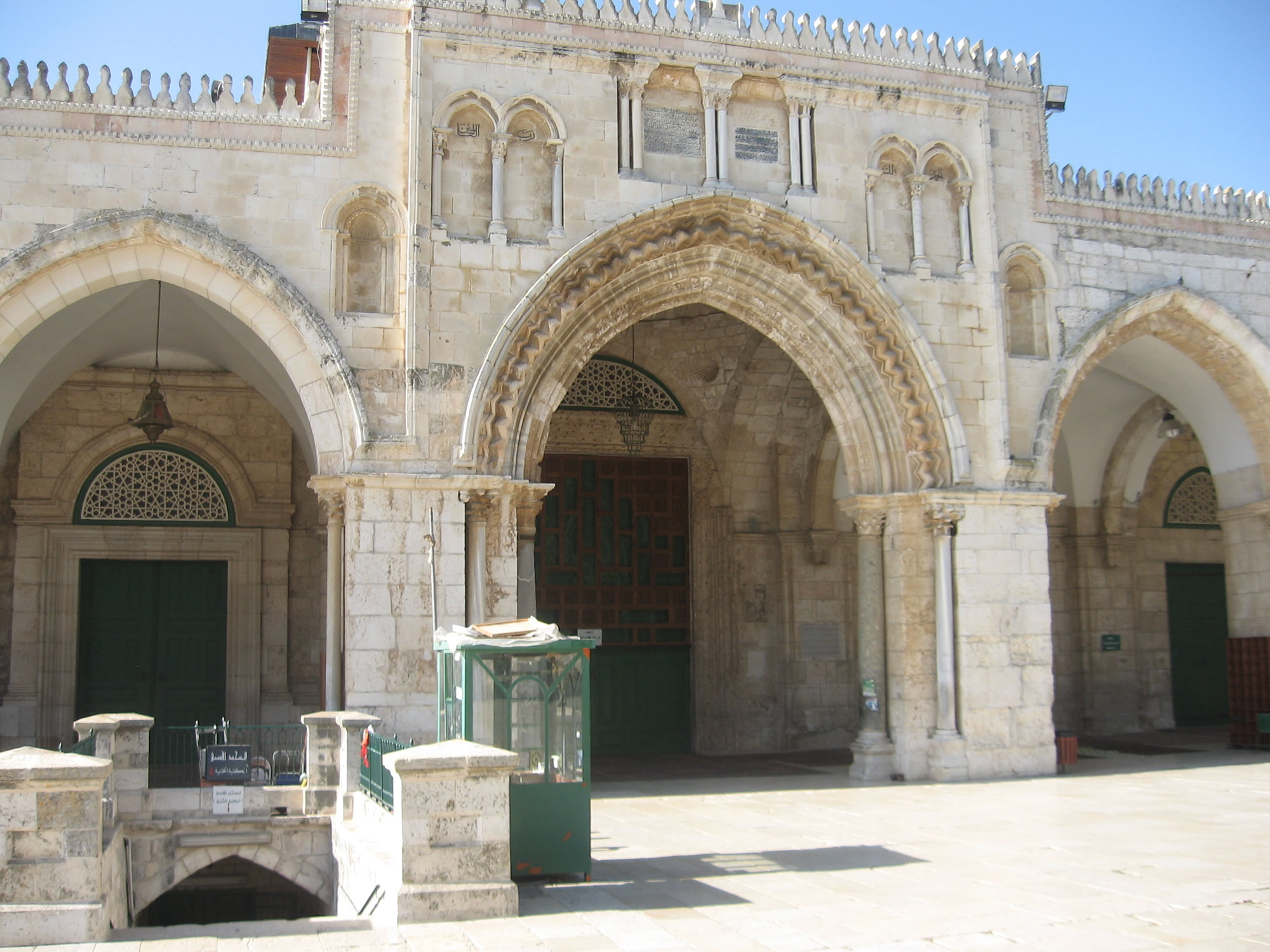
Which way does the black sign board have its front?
toward the camera

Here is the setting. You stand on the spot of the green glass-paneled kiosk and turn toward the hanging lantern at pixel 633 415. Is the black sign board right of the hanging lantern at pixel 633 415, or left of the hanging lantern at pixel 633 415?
left

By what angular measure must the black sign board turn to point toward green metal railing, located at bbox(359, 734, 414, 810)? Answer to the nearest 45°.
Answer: approximately 45° to its left

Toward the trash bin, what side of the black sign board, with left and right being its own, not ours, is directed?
left

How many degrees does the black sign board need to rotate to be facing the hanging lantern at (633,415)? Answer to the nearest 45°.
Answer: approximately 135° to its left

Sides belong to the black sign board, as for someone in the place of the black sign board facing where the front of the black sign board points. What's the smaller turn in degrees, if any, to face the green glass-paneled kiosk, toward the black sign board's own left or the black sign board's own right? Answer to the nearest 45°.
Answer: approximately 45° to the black sign board's own left

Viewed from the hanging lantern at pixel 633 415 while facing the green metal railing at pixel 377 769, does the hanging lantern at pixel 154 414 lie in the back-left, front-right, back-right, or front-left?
front-right

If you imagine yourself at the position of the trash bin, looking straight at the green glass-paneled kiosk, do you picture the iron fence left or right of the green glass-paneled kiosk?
right

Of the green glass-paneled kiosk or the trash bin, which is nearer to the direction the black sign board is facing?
the green glass-paneled kiosk

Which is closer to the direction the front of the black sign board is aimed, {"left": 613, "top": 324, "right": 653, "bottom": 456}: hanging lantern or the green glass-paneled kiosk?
the green glass-paneled kiosk
